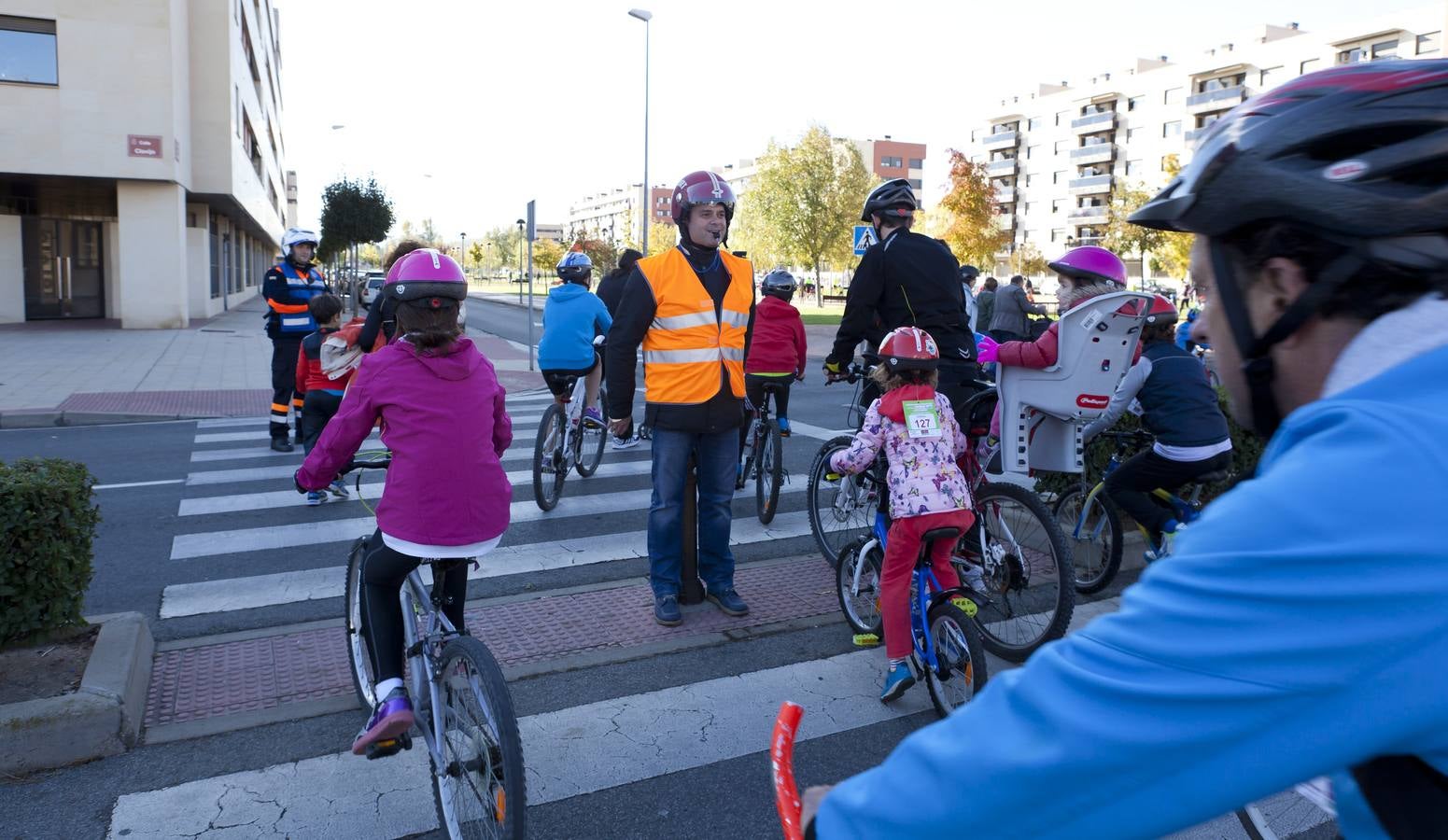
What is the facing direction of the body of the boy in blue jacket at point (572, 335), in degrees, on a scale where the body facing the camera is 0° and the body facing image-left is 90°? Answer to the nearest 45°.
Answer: approximately 225°

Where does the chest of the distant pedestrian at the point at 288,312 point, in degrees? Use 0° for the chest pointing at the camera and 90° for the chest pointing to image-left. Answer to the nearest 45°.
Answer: approximately 315°

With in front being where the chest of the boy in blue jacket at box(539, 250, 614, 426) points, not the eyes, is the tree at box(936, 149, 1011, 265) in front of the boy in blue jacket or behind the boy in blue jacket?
in front

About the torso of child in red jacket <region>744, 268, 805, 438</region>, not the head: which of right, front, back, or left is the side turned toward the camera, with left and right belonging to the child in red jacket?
back

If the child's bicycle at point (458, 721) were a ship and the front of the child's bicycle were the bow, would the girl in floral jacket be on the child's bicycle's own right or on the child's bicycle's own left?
on the child's bicycle's own right

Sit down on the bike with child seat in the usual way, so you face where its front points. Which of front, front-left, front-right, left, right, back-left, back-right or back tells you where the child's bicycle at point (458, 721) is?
left

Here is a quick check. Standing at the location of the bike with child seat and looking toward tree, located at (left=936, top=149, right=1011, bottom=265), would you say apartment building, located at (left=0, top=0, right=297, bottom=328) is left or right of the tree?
left

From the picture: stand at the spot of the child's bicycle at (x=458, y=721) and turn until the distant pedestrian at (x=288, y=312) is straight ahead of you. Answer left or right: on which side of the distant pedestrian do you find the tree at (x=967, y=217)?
right

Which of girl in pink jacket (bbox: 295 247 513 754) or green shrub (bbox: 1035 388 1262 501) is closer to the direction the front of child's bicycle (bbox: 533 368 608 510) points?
the green shrub

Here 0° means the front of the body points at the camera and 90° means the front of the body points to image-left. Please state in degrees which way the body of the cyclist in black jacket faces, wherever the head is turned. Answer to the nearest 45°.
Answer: approximately 135°

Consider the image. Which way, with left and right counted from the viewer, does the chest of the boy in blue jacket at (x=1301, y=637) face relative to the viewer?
facing to the left of the viewer

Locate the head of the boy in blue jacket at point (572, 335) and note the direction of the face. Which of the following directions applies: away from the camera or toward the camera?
away from the camera

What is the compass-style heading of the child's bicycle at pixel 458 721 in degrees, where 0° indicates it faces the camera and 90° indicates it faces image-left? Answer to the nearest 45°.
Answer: approximately 135°
